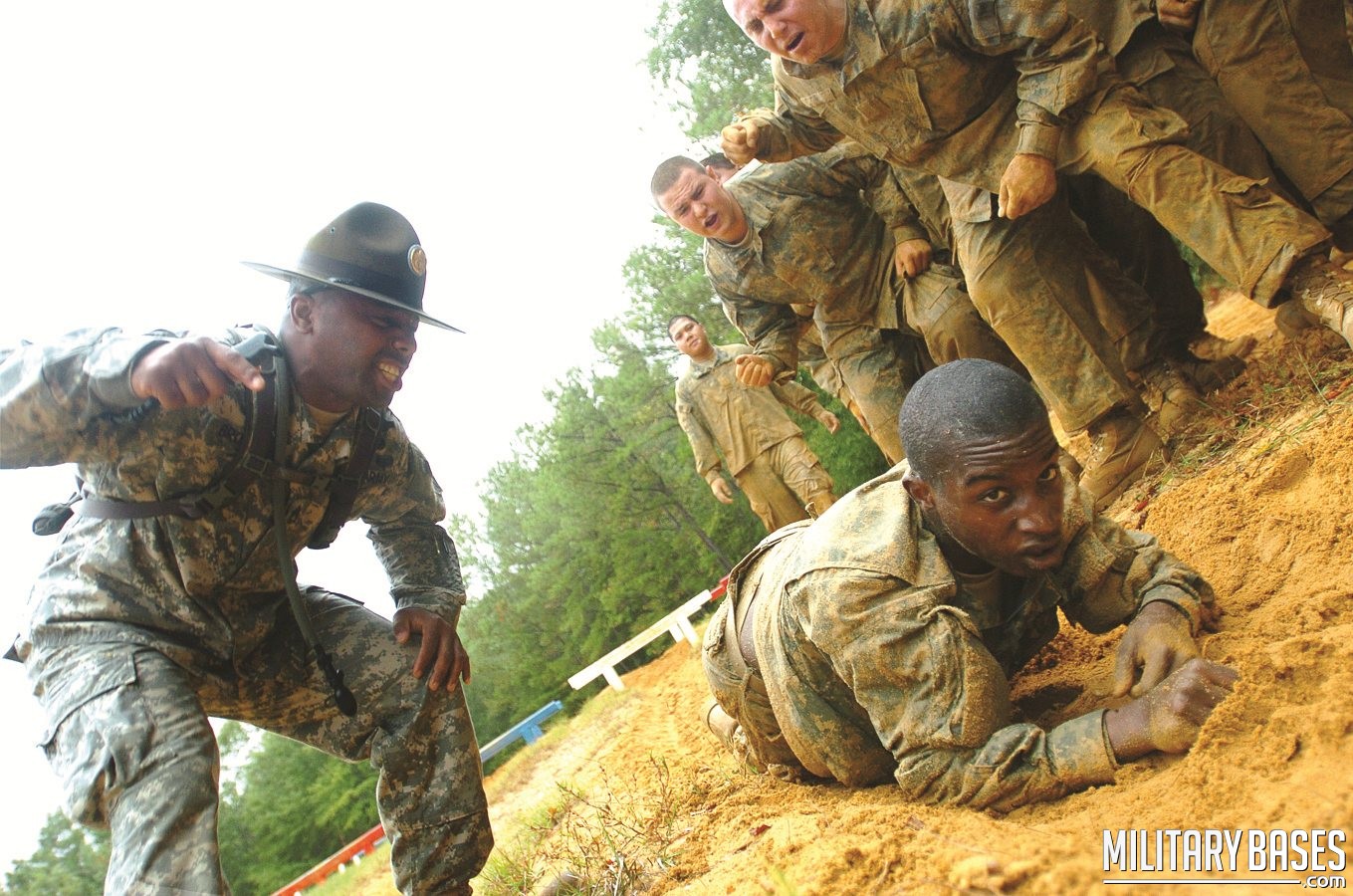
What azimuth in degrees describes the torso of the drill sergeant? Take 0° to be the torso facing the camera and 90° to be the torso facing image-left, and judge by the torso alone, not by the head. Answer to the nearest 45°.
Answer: approximately 315°
